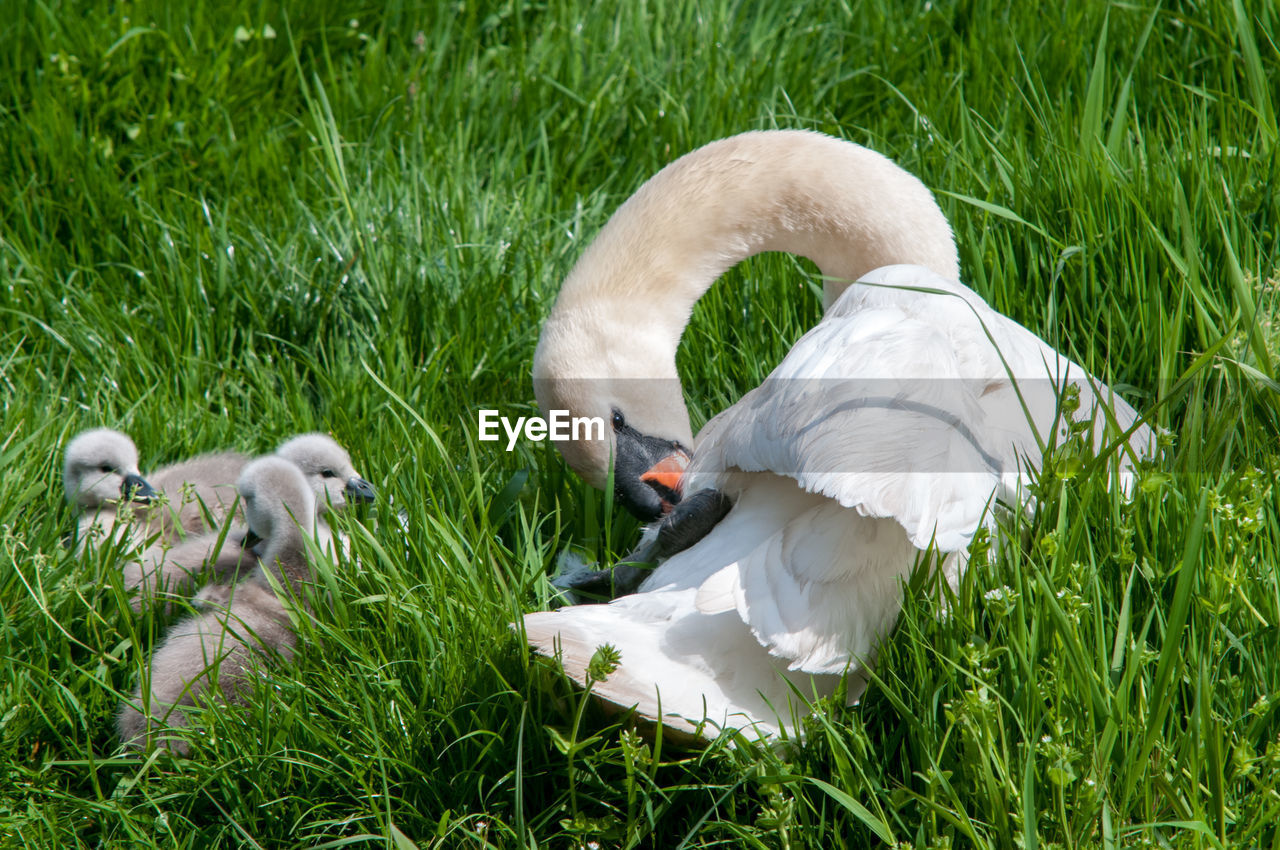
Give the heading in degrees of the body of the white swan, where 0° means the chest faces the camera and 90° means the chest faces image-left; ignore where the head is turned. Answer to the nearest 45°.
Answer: approximately 225°
